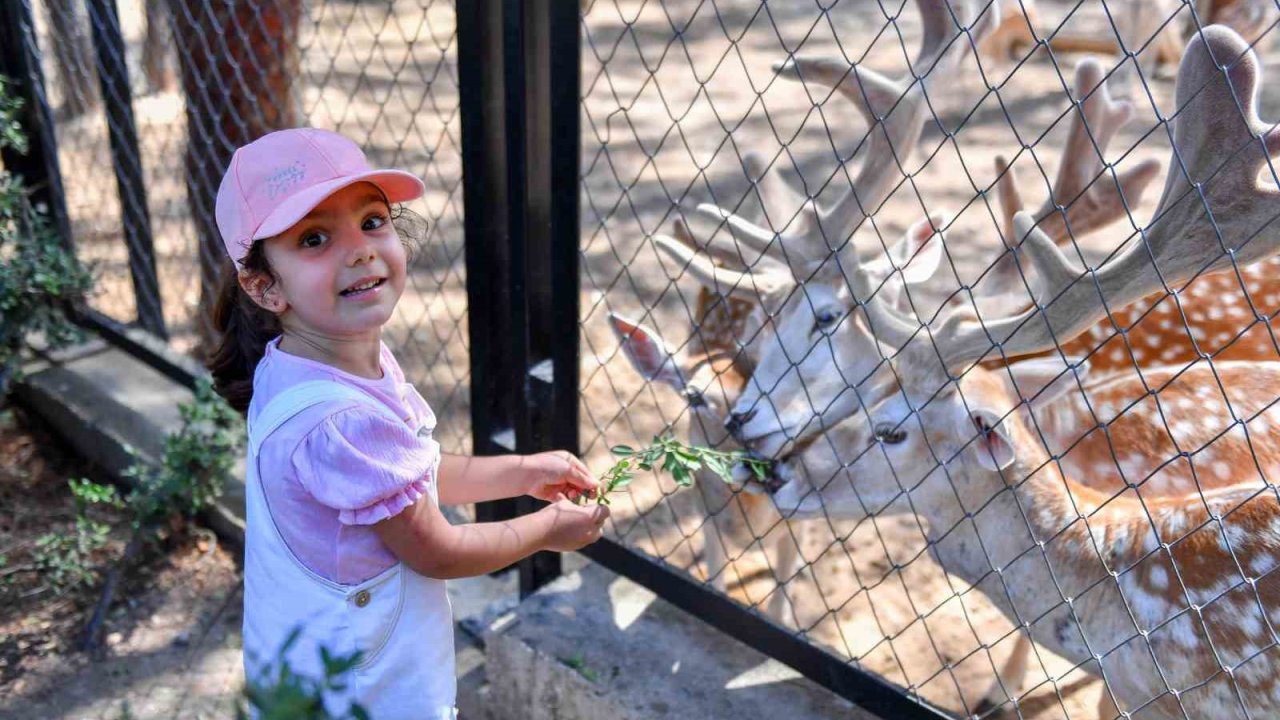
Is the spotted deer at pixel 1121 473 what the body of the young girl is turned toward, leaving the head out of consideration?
yes

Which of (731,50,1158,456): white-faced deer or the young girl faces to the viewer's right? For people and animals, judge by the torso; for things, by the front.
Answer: the young girl

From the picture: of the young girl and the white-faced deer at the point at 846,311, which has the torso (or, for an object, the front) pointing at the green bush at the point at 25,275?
the white-faced deer

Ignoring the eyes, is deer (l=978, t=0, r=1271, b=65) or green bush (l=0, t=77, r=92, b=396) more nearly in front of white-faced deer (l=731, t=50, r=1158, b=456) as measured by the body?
the green bush

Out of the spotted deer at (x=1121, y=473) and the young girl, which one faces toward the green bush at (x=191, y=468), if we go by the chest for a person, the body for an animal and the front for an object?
the spotted deer

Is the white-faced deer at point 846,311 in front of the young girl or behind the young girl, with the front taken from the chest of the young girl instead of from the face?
in front

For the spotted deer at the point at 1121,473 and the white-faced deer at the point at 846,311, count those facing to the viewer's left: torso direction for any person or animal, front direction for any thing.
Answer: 2

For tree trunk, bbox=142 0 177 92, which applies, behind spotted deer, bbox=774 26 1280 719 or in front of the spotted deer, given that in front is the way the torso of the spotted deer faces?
in front

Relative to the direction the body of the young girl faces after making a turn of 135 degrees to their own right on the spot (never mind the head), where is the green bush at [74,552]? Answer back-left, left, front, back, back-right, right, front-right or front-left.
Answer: right

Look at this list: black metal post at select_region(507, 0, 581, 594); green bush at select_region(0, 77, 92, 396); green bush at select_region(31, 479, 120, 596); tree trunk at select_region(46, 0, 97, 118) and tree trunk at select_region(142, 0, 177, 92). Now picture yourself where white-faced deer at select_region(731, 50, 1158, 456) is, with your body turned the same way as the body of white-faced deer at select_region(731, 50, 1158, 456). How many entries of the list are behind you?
0

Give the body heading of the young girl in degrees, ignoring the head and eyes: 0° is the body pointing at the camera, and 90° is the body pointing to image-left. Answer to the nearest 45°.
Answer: approximately 270°

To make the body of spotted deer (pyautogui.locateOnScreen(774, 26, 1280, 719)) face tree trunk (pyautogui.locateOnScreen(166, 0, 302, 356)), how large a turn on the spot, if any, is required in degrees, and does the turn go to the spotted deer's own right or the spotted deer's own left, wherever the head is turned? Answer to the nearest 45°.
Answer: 0° — it already faces it

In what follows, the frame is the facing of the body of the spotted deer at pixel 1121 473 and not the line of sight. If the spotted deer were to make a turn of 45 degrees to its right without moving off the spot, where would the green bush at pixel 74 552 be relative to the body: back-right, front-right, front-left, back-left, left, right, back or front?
front-left

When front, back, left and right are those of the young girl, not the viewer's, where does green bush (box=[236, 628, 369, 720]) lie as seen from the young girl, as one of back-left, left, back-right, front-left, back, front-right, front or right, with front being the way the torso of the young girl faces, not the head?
right

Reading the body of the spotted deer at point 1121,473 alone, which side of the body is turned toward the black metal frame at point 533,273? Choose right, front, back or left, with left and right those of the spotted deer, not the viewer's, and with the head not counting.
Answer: front

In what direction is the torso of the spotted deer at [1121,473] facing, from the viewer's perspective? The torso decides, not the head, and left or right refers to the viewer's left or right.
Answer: facing to the left of the viewer

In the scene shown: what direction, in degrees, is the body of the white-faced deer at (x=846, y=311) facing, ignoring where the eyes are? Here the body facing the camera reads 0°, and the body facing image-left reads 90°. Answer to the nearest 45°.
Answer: approximately 90°
